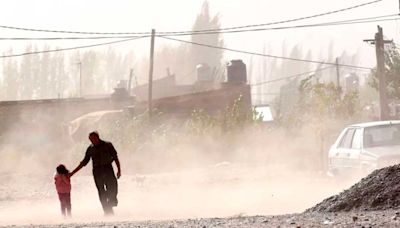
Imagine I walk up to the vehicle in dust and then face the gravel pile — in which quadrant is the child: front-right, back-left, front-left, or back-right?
front-right

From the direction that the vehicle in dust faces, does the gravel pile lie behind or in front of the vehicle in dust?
in front
